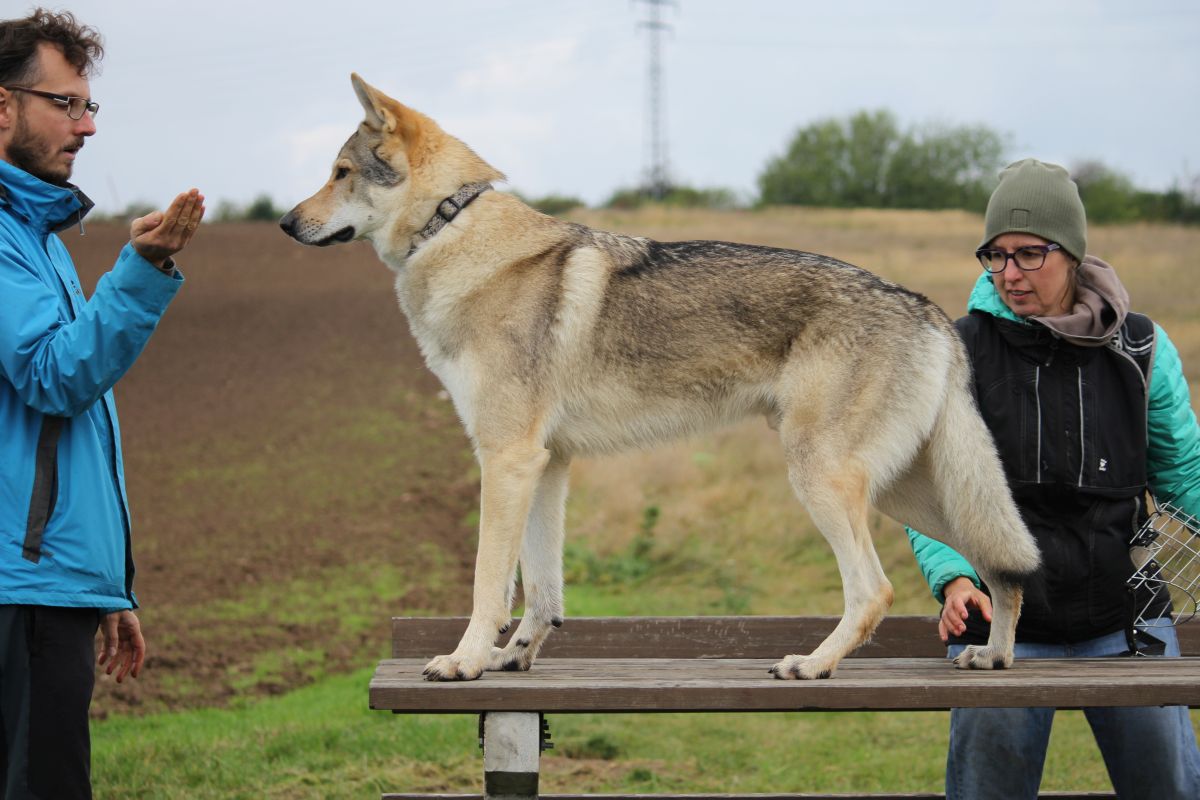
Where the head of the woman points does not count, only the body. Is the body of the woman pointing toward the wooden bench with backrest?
yes

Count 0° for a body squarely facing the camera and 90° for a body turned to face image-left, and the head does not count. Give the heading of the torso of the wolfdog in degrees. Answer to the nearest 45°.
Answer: approximately 90°

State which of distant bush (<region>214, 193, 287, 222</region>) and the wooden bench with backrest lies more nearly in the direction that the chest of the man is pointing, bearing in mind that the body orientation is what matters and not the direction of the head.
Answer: the wooden bench with backrest

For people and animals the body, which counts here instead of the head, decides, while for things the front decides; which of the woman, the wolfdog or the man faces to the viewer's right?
the man

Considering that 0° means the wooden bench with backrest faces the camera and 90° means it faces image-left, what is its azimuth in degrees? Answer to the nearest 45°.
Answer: approximately 0°

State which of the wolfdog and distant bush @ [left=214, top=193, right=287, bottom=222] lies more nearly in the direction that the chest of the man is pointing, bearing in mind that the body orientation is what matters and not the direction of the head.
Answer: the wolfdog

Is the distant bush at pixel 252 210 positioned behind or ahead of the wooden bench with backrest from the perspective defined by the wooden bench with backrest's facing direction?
behind

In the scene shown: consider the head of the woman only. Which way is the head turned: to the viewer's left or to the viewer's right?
to the viewer's left

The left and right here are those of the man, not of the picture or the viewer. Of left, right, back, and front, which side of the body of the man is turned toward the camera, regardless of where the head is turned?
right

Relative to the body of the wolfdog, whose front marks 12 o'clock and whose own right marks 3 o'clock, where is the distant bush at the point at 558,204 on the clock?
The distant bush is roughly at 3 o'clock from the wolfdog.

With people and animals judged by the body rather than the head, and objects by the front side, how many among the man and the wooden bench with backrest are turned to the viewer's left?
0

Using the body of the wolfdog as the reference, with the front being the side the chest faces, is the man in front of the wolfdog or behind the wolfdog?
in front
